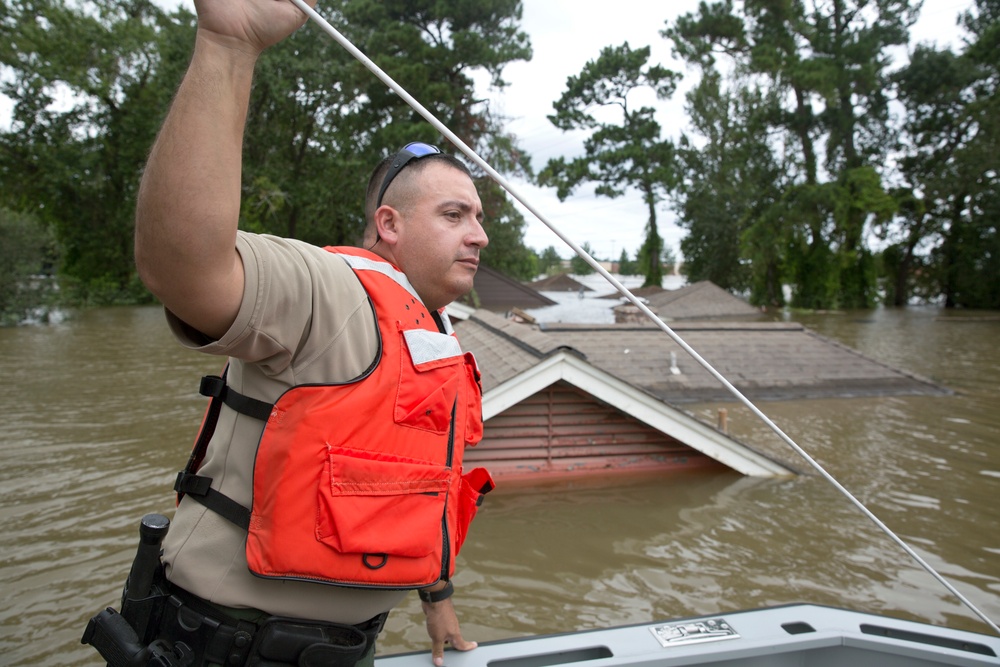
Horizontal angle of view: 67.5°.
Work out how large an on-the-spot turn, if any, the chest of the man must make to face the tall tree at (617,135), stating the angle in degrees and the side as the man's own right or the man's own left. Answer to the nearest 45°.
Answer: approximately 90° to the man's own left

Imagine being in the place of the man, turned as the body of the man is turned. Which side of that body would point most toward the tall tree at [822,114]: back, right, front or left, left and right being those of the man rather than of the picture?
left

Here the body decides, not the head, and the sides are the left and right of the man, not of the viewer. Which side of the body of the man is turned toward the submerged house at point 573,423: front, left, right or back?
left

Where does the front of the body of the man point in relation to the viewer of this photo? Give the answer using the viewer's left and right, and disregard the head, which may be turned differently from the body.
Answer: facing the viewer and to the right of the viewer

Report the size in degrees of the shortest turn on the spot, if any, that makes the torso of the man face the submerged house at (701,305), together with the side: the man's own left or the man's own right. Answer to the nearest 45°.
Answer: approximately 90° to the man's own left

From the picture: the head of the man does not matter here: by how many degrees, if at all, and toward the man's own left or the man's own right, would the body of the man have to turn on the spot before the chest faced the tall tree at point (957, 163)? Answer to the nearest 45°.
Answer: approximately 90° to the man's own left

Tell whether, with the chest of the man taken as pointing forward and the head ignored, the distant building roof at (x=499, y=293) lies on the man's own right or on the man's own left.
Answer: on the man's own left
